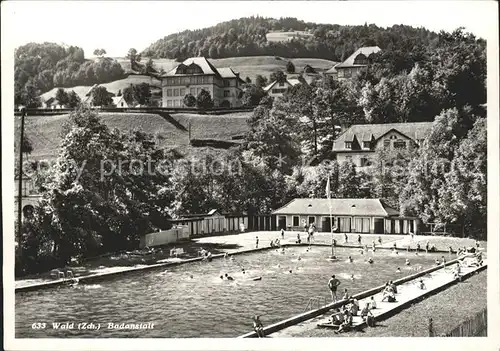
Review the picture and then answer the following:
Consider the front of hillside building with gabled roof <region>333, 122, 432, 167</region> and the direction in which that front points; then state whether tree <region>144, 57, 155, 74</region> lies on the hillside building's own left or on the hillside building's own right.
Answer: on the hillside building's own right

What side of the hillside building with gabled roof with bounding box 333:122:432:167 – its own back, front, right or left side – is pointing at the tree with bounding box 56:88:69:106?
right

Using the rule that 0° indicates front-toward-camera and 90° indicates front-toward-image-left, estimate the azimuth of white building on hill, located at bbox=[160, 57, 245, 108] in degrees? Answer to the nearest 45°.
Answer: approximately 0°

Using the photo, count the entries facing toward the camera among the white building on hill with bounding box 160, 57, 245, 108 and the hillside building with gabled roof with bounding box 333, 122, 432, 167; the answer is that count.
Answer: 2

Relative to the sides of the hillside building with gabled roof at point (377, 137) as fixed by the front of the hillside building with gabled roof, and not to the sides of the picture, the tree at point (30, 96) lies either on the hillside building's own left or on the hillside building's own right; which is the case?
on the hillside building's own right
